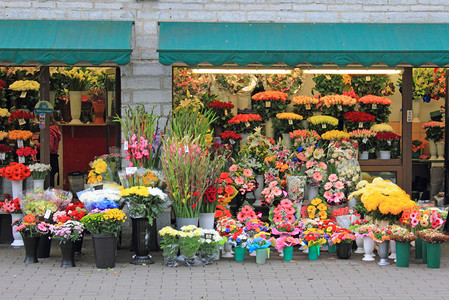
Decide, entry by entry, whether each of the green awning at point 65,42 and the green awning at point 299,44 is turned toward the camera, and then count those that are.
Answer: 2

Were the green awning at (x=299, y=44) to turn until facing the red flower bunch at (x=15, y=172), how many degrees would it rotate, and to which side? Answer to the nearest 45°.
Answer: approximately 90° to its right

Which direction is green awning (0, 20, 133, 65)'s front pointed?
toward the camera

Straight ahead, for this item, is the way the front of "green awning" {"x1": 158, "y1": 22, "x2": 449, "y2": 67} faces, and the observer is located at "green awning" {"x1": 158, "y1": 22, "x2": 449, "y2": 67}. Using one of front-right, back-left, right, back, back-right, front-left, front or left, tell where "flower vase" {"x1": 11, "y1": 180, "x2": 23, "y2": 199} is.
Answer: right

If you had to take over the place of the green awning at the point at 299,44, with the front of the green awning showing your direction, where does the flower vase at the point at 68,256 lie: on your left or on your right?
on your right

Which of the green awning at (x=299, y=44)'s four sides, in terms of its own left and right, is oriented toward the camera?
front

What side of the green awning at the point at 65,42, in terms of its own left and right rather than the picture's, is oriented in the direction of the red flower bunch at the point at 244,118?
left
